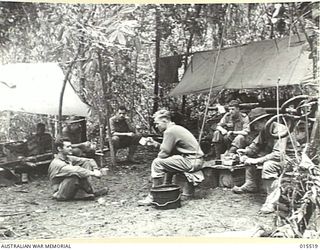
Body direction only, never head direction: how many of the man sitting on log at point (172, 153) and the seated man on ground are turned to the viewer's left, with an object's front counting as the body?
1

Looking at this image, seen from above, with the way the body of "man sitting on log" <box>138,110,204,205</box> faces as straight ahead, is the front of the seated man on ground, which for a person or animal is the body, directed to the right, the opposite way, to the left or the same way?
the opposite way

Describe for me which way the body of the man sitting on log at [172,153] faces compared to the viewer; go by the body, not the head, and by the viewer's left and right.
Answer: facing to the left of the viewer

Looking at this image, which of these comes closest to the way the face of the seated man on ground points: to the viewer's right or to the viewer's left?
to the viewer's right

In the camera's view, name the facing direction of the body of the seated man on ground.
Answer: to the viewer's right

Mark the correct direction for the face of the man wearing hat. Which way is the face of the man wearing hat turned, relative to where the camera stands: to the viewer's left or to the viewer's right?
to the viewer's left

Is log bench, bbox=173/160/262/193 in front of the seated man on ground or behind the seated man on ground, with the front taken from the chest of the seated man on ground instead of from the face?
in front

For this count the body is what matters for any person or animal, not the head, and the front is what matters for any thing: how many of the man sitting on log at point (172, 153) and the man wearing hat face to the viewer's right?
0

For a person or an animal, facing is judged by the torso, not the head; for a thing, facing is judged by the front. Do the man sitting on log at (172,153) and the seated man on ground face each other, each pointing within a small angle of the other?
yes

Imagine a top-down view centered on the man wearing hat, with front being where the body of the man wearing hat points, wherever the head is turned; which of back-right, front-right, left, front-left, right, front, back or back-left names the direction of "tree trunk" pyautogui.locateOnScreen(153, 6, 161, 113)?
front-right
